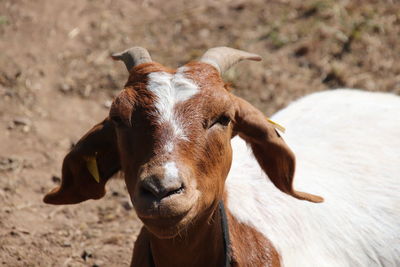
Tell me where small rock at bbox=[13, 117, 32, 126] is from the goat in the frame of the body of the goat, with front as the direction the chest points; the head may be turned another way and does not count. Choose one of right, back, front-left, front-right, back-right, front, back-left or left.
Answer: right

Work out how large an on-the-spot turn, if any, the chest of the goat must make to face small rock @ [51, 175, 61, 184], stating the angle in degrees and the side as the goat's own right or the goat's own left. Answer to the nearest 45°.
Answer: approximately 90° to the goat's own right

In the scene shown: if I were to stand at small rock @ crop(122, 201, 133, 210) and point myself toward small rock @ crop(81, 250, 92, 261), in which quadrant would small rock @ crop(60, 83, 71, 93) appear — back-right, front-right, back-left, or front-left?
back-right

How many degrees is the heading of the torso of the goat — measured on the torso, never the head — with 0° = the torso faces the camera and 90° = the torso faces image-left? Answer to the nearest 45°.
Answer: approximately 45°

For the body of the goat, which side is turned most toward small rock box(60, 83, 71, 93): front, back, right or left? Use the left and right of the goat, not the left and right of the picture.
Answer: right
